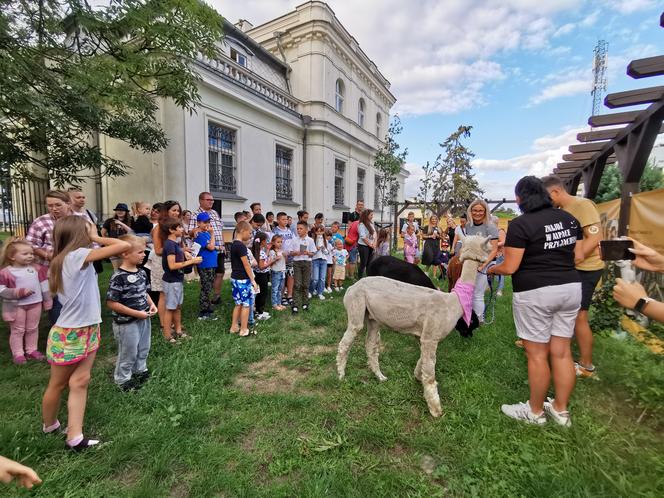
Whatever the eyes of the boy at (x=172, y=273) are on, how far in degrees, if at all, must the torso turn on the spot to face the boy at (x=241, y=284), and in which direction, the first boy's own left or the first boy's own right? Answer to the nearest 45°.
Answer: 0° — they already face them

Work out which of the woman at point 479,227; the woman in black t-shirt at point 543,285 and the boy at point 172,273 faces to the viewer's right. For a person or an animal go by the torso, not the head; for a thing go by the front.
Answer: the boy

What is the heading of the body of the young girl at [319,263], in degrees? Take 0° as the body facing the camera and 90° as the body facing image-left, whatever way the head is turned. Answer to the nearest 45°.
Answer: approximately 0°

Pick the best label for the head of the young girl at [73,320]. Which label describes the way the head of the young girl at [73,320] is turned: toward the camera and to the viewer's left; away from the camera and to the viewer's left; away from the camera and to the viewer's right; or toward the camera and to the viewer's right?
away from the camera and to the viewer's right

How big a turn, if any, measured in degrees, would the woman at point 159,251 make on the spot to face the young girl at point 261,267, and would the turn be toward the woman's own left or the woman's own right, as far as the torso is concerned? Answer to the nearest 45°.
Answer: approximately 45° to the woman's own left

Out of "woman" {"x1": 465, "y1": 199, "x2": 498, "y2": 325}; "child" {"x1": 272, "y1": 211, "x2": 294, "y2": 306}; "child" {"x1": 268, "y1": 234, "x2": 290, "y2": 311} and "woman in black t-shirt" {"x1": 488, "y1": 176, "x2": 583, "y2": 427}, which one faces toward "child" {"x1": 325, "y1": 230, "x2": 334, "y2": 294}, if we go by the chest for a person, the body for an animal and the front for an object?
the woman in black t-shirt

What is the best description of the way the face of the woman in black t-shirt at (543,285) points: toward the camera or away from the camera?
away from the camera

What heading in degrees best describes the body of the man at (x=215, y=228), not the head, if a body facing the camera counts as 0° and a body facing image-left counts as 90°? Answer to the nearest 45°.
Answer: approximately 315°

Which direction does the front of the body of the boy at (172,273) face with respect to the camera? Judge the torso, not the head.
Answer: to the viewer's right

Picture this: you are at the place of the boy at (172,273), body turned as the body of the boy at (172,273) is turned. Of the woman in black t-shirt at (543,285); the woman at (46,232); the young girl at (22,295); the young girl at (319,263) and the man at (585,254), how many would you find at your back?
2

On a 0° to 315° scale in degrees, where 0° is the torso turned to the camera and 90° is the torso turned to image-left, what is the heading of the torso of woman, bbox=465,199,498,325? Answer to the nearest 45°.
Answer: approximately 0°

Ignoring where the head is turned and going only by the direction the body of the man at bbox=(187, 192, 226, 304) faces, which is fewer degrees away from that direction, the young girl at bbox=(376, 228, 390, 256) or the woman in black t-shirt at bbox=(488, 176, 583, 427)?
the woman in black t-shirt
